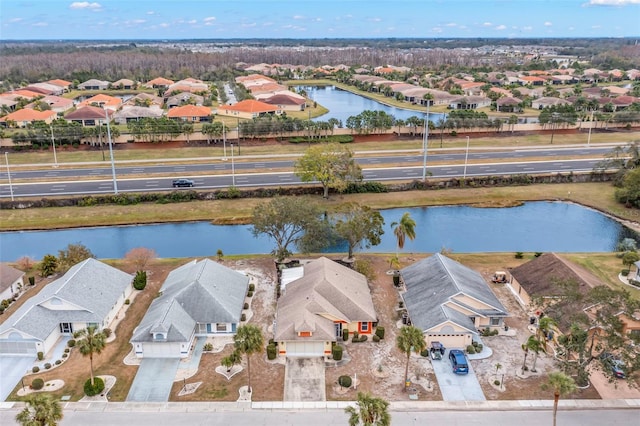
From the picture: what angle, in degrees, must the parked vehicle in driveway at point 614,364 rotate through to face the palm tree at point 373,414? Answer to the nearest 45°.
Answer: approximately 90° to its left

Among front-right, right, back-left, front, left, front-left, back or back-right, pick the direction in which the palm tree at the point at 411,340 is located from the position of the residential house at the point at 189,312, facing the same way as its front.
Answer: front-left

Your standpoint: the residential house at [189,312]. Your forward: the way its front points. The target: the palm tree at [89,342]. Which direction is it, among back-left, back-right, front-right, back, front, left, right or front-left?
front-right

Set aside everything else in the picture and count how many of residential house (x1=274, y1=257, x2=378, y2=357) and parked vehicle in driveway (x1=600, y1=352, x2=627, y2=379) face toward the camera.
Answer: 1

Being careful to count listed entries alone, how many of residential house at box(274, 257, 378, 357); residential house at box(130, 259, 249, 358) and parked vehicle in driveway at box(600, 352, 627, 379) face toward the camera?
2

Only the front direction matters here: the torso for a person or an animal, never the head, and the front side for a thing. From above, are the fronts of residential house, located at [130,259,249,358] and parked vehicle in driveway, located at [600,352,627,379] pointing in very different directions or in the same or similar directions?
very different directions

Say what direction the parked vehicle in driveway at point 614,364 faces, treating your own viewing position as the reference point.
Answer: facing away from the viewer and to the left of the viewer

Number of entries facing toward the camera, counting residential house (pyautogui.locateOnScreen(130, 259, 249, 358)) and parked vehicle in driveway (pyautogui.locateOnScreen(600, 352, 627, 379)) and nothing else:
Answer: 1

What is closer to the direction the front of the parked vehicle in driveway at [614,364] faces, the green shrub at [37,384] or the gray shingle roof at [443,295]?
the gray shingle roof

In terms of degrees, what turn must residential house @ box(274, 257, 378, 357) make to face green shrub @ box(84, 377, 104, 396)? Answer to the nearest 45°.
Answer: approximately 45° to its right

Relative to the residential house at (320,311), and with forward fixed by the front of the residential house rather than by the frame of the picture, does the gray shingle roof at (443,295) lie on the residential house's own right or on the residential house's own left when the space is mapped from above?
on the residential house's own left

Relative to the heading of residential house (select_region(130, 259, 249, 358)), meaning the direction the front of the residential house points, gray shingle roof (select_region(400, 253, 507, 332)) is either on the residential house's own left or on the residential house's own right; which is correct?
on the residential house's own left

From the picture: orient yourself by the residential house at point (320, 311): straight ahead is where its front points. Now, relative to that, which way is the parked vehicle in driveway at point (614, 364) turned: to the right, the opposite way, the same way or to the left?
the opposite way
